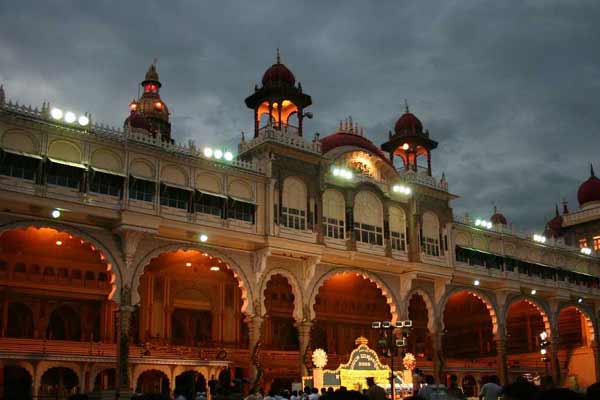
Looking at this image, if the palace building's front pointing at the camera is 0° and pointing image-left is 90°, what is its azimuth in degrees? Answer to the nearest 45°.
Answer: approximately 315°
